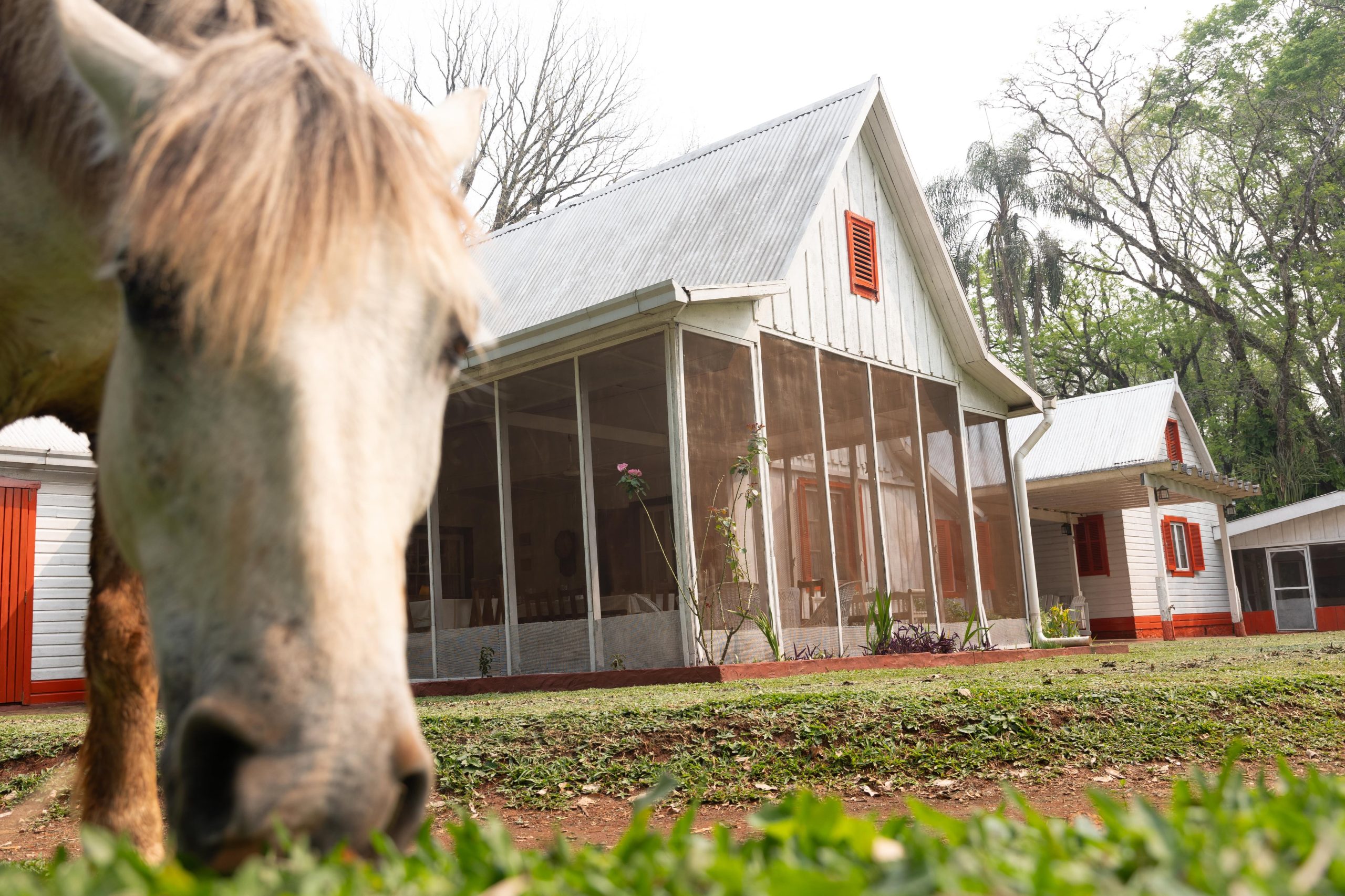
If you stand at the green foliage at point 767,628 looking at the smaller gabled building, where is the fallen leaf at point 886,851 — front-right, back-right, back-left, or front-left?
back-right

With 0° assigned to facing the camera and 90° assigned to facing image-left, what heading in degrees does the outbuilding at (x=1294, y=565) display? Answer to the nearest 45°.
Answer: approximately 0°

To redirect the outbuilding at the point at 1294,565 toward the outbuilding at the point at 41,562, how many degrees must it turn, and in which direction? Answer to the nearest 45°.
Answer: approximately 45° to its right

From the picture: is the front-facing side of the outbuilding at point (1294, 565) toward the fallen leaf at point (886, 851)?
yes
